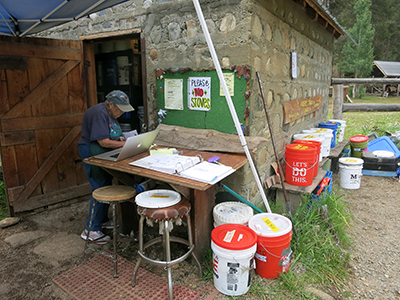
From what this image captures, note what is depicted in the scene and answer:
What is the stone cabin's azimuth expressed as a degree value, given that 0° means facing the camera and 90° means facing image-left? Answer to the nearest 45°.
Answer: approximately 45°

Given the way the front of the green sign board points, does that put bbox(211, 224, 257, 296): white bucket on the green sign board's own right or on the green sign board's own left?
on the green sign board's own left

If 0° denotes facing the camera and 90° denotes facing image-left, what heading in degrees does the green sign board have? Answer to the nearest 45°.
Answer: approximately 45°

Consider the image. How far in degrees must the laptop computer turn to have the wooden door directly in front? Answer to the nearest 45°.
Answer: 0° — it already faces it

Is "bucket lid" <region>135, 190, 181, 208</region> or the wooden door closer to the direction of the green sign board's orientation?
the bucket lid

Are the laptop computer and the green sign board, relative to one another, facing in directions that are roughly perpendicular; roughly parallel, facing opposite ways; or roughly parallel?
roughly perpendicular

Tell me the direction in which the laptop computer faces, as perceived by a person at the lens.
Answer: facing away from the viewer and to the left of the viewer
